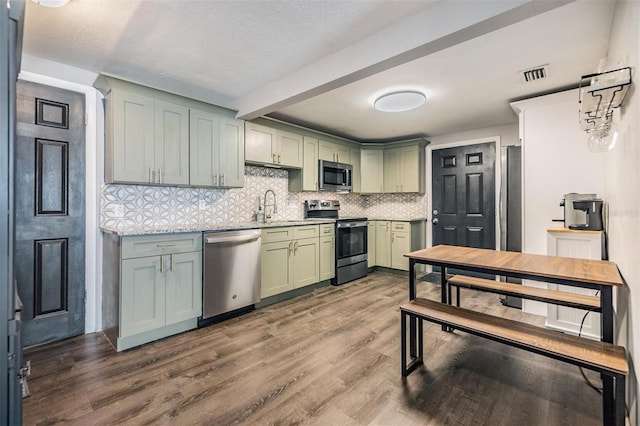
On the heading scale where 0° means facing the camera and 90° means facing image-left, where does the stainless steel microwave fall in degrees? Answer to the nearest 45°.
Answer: approximately 315°

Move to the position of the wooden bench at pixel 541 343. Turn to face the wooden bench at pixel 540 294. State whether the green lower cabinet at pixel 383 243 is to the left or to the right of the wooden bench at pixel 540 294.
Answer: left

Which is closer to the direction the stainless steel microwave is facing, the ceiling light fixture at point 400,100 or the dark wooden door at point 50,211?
the ceiling light fixture

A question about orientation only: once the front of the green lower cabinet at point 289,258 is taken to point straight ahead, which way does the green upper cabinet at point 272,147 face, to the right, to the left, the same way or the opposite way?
the same way

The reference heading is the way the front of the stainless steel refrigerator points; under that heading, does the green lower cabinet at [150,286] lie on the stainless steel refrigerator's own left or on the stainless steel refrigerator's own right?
on the stainless steel refrigerator's own left

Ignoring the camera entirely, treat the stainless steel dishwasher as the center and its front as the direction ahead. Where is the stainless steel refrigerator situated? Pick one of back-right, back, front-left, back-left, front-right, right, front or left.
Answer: front-left

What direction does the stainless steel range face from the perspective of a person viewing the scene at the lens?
facing the viewer and to the right of the viewer

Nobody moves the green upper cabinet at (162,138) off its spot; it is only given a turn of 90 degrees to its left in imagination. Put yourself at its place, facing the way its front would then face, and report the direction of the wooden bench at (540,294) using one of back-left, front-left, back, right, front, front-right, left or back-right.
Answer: right

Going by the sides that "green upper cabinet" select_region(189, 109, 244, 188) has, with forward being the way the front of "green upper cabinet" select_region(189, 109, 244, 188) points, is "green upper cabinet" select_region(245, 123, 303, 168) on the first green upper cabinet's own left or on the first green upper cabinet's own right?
on the first green upper cabinet's own left

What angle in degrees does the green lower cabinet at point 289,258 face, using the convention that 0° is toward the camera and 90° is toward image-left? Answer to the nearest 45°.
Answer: approximately 315°

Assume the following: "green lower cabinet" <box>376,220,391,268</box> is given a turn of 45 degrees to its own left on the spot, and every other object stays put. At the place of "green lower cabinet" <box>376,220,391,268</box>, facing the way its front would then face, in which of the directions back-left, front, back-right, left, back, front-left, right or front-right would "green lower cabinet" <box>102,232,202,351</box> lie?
front-right

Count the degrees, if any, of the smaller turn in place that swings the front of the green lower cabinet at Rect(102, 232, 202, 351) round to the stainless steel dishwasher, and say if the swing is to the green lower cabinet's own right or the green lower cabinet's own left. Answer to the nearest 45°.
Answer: approximately 45° to the green lower cabinet's own left

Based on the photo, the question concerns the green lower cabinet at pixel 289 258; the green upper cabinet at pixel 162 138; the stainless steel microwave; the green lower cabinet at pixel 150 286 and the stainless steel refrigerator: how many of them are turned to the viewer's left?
1

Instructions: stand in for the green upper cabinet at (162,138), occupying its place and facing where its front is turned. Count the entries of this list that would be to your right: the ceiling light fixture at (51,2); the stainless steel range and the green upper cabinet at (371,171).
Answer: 1

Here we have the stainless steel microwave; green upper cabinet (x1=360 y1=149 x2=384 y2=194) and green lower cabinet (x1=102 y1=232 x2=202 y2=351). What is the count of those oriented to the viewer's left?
0

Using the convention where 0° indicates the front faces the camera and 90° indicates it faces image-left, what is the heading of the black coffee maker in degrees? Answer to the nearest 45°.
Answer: approximately 90°

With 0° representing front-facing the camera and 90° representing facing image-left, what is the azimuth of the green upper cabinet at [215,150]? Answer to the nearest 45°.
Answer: approximately 315°

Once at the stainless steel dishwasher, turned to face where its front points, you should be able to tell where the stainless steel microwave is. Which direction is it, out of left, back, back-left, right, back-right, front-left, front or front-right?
left
